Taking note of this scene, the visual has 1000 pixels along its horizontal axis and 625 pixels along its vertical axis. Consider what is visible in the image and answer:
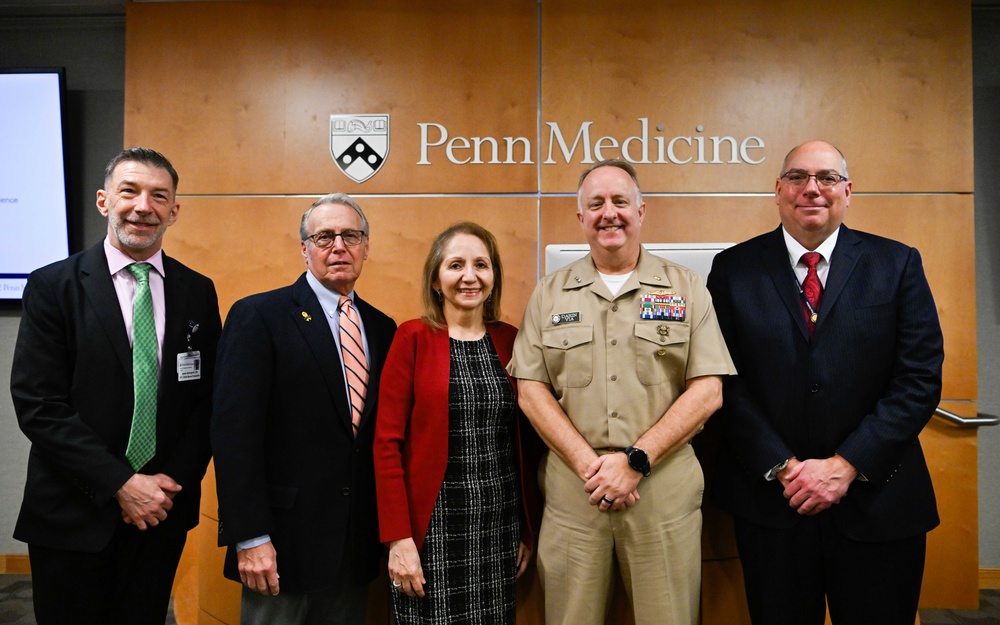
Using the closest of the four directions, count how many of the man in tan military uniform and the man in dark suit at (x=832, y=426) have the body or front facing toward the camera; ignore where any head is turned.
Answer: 2

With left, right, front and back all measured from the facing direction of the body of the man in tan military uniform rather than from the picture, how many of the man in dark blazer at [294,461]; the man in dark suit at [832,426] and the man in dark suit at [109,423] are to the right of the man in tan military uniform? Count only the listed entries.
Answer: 2

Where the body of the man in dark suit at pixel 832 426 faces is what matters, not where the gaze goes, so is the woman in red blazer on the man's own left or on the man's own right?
on the man's own right

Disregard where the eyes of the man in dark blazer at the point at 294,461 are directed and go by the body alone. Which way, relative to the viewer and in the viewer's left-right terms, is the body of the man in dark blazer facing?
facing the viewer and to the right of the viewer

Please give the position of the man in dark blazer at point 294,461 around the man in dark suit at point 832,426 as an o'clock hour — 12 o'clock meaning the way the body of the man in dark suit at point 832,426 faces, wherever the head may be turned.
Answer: the man in dark blazer at point 294,461 is roughly at 2 o'clock from the man in dark suit at point 832,426.

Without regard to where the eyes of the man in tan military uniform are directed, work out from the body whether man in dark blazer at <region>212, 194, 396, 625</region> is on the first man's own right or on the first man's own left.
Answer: on the first man's own right
